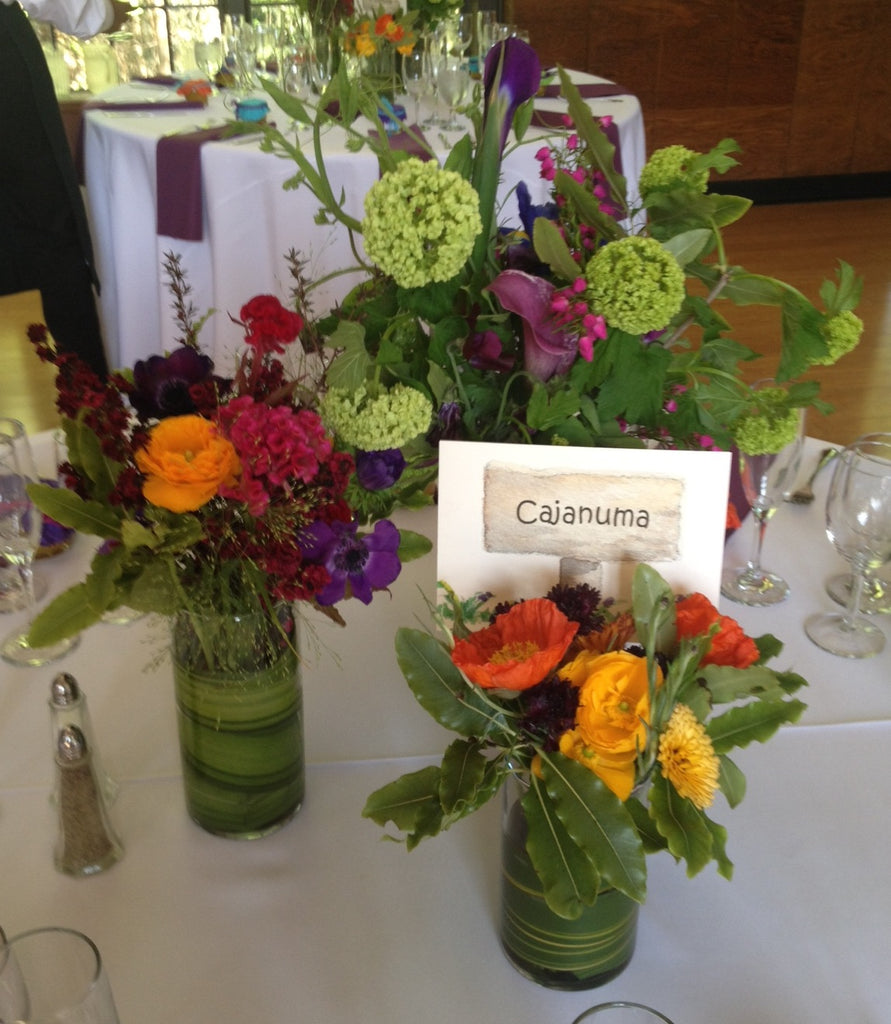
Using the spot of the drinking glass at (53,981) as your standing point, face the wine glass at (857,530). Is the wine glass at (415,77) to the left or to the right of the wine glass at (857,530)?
left

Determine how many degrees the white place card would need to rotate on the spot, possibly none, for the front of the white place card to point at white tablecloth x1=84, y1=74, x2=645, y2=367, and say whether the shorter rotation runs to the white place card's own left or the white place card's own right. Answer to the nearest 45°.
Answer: approximately 135° to the white place card's own right

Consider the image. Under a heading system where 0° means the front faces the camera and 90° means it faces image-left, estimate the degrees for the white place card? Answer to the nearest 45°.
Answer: approximately 0°

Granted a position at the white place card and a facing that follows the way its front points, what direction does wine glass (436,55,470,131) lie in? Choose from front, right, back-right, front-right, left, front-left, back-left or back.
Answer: back

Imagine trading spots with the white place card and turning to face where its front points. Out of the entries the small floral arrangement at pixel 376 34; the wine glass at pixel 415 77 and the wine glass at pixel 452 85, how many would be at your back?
3

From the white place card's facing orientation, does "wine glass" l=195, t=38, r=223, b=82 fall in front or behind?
behind
